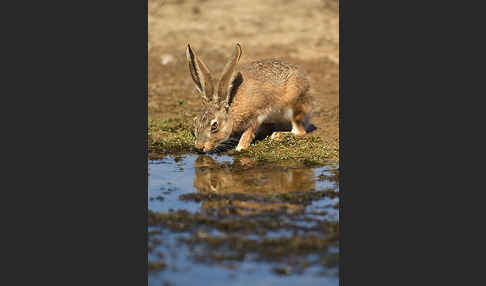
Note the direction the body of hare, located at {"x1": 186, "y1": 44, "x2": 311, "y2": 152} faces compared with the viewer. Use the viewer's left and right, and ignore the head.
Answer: facing the viewer and to the left of the viewer
